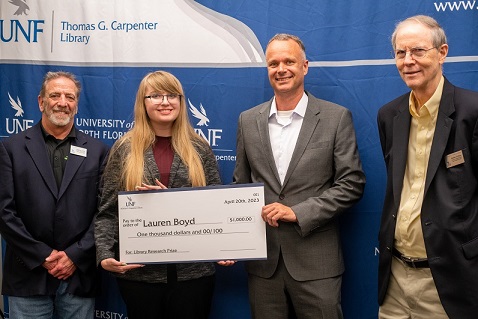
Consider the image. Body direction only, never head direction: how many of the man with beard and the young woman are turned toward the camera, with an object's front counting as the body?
2

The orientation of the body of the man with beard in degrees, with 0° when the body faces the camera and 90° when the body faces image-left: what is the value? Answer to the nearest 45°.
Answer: approximately 0°

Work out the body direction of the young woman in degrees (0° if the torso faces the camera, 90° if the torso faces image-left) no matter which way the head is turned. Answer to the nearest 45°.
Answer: approximately 0°

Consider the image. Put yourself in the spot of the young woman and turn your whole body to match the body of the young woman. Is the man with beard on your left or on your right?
on your right

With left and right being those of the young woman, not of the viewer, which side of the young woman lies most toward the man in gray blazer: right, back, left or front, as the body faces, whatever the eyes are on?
left

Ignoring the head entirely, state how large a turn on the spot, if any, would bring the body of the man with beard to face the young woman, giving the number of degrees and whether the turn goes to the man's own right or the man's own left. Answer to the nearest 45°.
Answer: approximately 45° to the man's own left

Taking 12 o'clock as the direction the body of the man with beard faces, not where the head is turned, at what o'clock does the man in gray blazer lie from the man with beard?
The man in gray blazer is roughly at 10 o'clock from the man with beard.
